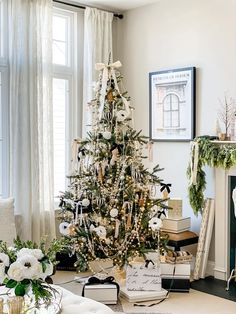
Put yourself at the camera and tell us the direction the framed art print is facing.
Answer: facing the viewer and to the left of the viewer

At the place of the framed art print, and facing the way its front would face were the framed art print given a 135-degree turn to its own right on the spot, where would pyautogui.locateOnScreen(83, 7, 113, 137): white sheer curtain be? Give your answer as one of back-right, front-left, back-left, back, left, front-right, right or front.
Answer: left

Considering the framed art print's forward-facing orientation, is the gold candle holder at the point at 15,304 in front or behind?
in front

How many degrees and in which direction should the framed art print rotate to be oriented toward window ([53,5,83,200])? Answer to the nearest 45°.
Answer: approximately 45° to its right

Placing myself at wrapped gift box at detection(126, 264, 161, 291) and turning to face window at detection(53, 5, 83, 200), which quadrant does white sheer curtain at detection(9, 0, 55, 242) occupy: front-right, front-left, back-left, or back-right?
front-left

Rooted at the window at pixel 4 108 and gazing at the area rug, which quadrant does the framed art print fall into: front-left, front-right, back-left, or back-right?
front-left

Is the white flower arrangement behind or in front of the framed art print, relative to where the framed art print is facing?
in front
